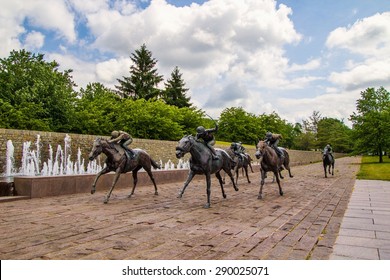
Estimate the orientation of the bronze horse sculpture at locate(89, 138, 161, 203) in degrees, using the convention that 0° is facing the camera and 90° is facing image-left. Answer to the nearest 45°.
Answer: approximately 45°
